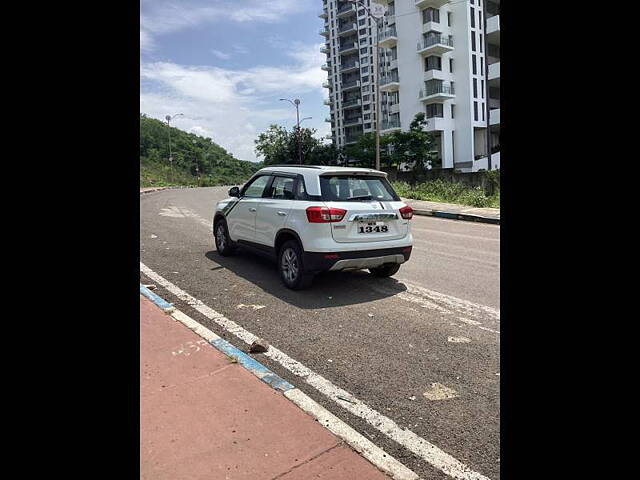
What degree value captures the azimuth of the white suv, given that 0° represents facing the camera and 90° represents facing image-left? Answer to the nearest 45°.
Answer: approximately 135°

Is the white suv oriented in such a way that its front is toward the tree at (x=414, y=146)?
no
